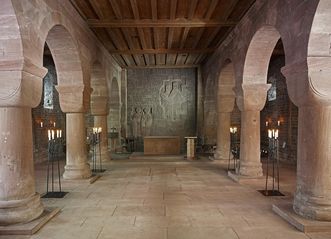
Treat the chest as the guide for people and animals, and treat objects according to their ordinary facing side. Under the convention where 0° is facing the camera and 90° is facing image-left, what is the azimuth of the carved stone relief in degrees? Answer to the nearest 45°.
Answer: approximately 0°

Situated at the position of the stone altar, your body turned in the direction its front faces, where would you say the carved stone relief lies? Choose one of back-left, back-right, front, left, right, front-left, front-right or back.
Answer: back

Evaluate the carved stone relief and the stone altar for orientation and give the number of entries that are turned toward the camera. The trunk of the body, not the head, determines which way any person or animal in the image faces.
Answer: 2

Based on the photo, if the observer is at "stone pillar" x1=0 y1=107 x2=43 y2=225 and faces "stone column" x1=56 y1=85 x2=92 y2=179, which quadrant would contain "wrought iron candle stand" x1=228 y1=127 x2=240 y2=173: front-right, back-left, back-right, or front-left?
front-right

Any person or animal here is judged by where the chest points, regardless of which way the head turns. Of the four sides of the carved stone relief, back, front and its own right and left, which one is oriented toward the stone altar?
front

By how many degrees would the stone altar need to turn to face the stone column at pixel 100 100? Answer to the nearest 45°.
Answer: approximately 45° to its right

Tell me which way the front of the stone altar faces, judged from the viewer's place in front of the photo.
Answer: facing the viewer

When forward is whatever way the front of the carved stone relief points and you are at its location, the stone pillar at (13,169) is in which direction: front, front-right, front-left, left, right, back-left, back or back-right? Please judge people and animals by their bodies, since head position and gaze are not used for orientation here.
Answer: front

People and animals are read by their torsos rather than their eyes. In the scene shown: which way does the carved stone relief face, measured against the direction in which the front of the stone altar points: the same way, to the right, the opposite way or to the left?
the same way
